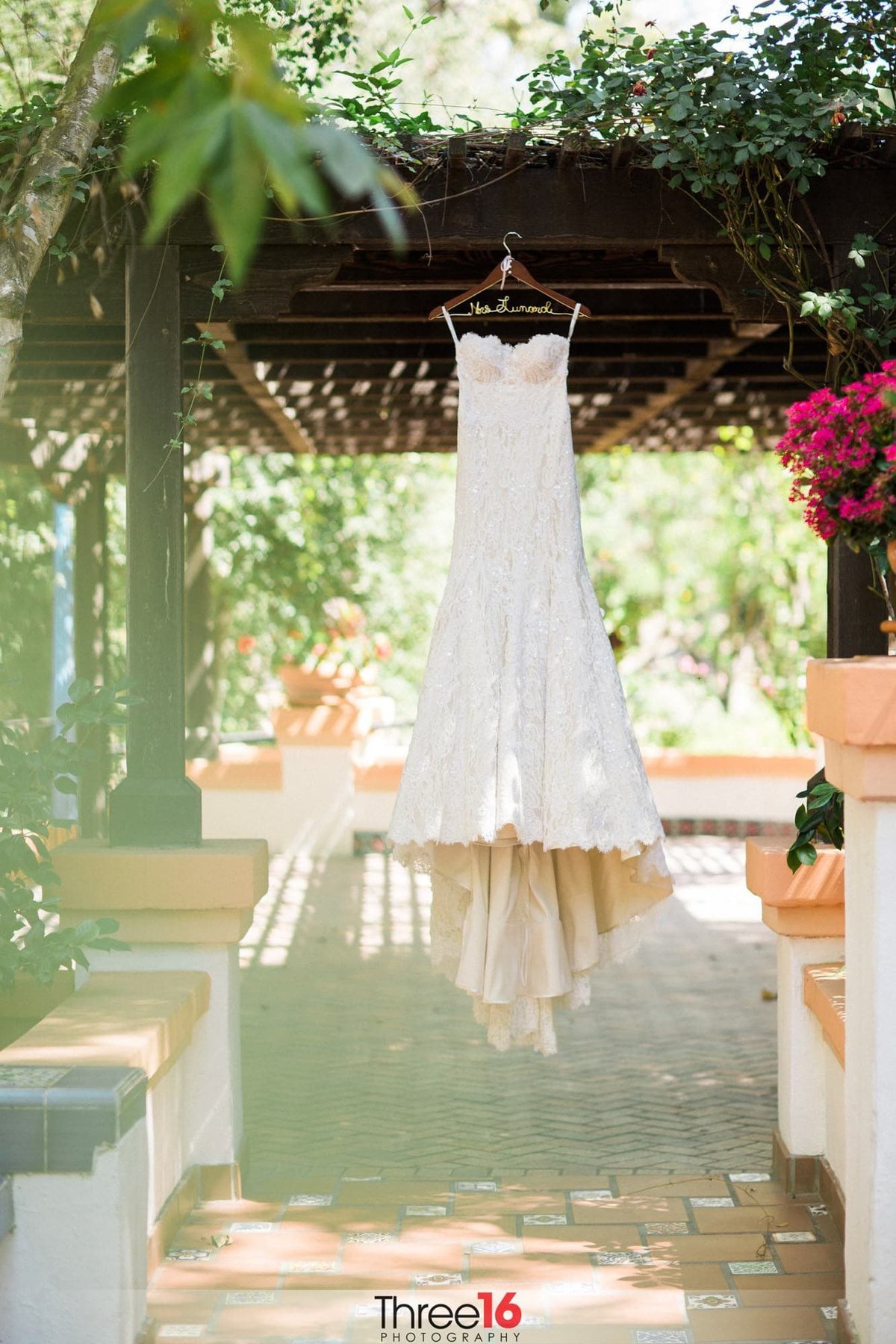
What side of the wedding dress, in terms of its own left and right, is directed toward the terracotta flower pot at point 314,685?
back

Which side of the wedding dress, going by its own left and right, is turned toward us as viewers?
front

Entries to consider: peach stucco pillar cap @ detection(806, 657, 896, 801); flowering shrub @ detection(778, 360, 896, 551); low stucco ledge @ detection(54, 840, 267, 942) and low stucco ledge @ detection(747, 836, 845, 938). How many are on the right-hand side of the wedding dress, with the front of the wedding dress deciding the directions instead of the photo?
1

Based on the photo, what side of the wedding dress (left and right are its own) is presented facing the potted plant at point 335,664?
back

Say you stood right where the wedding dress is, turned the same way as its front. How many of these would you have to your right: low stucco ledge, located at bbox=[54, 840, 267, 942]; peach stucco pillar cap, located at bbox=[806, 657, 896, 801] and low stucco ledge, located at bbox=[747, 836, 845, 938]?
1

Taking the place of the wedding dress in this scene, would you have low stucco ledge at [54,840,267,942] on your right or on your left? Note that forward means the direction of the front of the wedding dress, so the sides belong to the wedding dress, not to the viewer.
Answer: on your right

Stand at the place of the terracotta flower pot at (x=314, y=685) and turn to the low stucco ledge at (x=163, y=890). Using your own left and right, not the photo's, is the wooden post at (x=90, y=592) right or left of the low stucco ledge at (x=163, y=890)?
right

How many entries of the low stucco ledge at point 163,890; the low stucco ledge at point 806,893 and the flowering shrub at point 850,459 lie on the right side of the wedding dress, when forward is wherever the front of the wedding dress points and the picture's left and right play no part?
1
